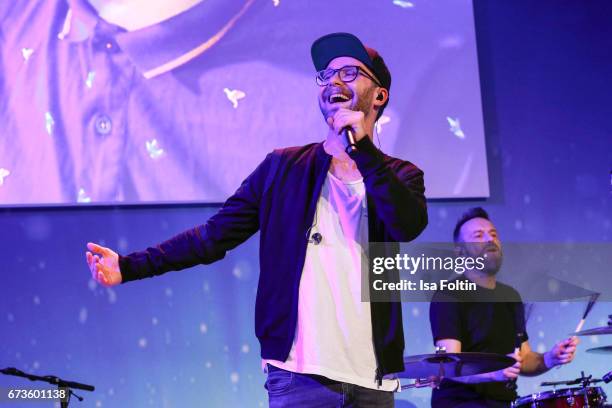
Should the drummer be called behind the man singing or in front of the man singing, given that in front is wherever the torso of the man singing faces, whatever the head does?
behind

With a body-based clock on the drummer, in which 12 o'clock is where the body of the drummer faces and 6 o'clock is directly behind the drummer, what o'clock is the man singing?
The man singing is roughly at 2 o'clock from the drummer.

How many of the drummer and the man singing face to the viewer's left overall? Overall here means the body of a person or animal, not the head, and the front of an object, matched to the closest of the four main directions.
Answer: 0

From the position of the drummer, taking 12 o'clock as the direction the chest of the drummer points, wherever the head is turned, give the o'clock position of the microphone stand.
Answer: The microphone stand is roughly at 4 o'clock from the drummer.

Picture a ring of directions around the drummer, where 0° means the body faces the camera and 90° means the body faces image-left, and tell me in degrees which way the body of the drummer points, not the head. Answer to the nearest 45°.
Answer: approximately 315°
